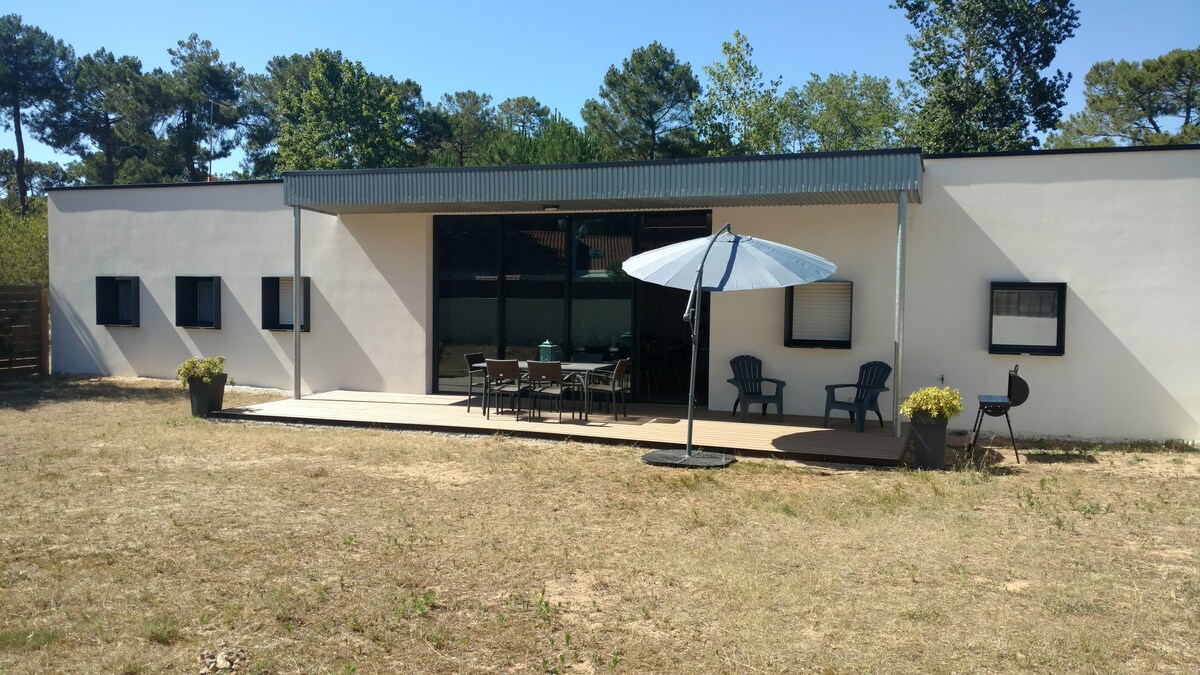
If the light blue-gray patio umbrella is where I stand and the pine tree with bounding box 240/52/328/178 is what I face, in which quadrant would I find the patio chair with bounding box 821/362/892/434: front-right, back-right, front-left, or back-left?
front-right

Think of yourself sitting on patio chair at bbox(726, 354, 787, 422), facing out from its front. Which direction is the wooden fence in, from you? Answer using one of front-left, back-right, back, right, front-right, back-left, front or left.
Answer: back-right

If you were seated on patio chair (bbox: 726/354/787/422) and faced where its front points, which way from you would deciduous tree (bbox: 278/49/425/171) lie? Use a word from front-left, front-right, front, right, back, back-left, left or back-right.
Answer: back

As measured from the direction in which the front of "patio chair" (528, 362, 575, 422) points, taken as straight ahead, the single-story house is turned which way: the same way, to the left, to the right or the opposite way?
the opposite way

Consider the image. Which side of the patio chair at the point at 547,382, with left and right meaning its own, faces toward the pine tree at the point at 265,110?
front

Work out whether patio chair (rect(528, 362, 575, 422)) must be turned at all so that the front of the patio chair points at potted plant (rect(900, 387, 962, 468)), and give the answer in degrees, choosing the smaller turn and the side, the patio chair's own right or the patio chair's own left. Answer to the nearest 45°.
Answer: approximately 135° to the patio chair's own right

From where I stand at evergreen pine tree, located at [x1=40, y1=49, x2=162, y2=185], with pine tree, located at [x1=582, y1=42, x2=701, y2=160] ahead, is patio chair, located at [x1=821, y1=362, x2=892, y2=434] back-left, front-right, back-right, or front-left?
front-right

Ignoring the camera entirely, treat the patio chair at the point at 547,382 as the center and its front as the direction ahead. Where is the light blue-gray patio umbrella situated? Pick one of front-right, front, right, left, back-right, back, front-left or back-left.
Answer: back-right

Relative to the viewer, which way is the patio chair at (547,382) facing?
away from the camera

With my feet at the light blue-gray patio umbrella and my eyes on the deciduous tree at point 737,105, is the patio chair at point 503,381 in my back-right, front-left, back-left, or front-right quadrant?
front-left

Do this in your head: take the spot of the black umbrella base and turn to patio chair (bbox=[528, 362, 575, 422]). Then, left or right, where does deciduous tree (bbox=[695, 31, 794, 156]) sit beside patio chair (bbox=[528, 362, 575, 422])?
right

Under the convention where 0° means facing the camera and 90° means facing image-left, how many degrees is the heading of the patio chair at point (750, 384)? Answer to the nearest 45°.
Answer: approximately 315°

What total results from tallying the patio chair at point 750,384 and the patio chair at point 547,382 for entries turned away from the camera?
1

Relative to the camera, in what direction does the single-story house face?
facing the viewer

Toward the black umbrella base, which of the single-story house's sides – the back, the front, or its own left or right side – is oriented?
front
